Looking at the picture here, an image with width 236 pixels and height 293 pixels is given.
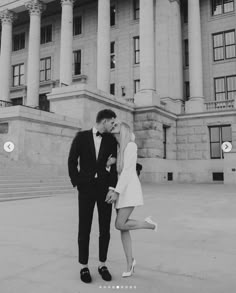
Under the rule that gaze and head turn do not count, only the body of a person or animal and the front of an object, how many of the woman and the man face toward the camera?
1

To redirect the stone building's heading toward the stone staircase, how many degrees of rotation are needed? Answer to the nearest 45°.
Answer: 0° — it already faces it

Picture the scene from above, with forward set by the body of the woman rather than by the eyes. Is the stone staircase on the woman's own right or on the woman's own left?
on the woman's own right

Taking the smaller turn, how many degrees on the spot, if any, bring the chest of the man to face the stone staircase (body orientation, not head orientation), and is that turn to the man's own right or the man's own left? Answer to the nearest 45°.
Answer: approximately 180°

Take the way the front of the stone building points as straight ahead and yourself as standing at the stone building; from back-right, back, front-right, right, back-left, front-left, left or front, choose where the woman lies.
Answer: front-left

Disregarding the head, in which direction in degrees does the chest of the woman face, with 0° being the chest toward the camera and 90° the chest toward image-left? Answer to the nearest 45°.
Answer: approximately 90°

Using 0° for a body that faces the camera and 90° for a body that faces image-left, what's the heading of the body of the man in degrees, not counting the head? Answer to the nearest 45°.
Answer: approximately 0°

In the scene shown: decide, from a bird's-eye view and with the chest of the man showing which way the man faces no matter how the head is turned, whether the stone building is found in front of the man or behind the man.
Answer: behind

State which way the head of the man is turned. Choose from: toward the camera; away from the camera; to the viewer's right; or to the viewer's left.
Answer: to the viewer's right

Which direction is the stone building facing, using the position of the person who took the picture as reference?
facing the viewer and to the left of the viewer

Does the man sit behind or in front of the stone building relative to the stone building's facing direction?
in front

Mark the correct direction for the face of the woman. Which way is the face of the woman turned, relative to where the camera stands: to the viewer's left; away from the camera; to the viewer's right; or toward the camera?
to the viewer's left
